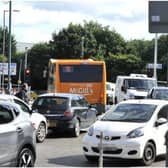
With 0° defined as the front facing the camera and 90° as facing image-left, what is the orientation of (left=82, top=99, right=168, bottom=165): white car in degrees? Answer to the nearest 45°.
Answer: approximately 45°

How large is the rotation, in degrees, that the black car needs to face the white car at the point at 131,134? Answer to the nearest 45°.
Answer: approximately 135° to its right

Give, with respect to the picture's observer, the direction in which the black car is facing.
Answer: facing away from the viewer and to the right of the viewer

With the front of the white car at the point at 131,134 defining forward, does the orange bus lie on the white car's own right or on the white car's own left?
on the white car's own right

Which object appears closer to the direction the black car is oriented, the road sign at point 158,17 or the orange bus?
the orange bus
